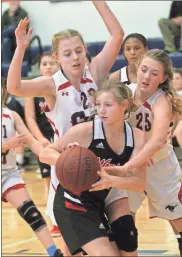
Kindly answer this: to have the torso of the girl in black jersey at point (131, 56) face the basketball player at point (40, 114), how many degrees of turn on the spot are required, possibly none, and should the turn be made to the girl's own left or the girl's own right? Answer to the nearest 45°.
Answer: approximately 135° to the girl's own right

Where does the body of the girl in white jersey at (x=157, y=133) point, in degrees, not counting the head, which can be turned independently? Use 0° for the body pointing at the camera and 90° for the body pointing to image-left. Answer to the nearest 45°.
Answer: approximately 45°

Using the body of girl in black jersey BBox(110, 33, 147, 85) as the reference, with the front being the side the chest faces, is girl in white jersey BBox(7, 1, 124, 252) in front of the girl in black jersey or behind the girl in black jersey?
in front

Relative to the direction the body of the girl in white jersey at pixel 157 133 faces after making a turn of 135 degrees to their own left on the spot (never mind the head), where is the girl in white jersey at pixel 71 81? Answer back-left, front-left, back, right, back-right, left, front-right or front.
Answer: back

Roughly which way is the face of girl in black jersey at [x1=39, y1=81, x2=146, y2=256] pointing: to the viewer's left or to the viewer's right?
to the viewer's left

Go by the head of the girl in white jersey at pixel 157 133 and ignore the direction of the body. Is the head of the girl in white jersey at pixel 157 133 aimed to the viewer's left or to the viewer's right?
to the viewer's left

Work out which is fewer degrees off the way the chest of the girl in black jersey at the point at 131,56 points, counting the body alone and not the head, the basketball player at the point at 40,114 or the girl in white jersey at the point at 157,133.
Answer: the girl in white jersey

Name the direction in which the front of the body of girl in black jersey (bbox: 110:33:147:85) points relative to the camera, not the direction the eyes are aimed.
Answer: toward the camera
